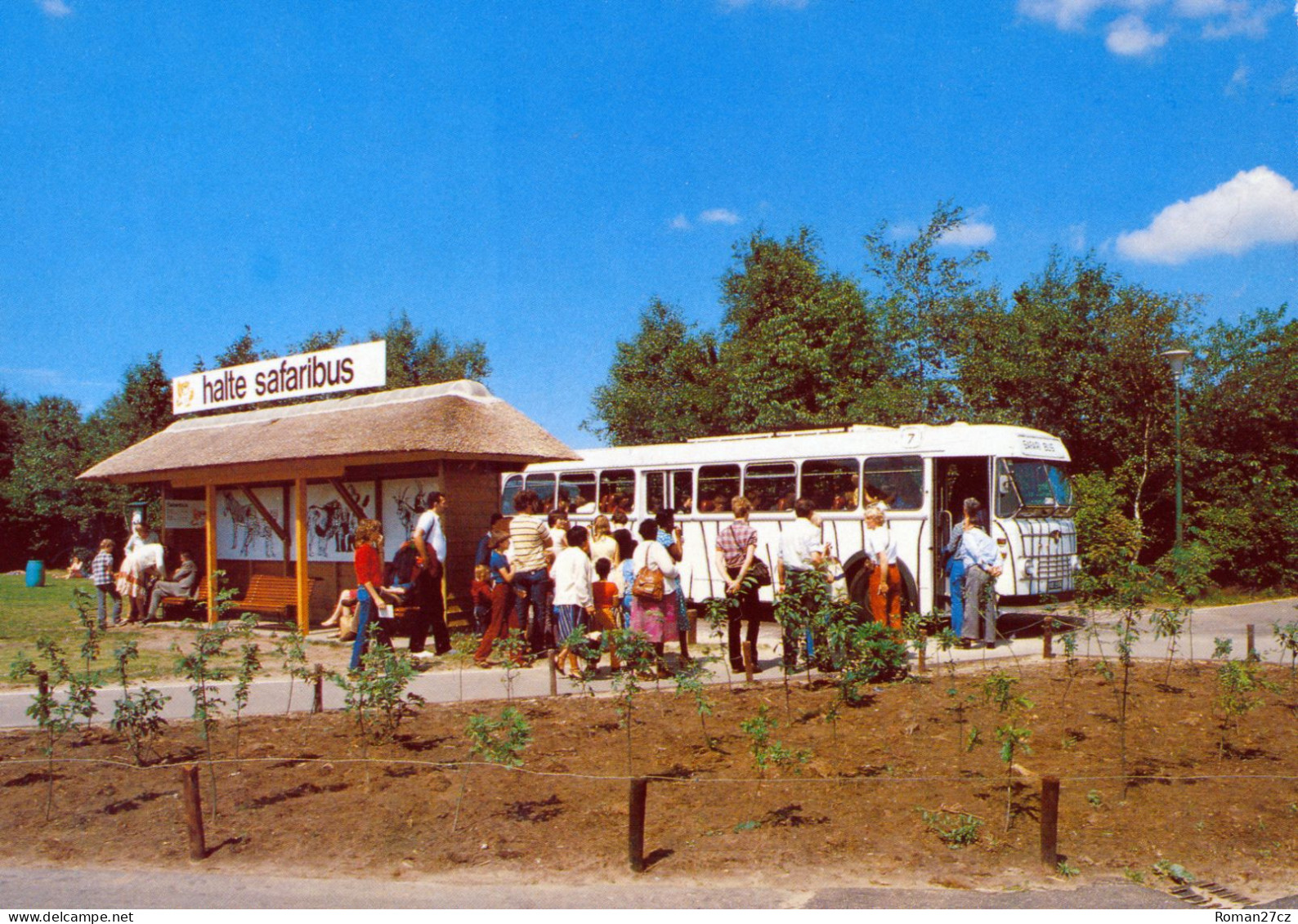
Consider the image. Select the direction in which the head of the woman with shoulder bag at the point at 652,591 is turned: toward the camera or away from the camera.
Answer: away from the camera

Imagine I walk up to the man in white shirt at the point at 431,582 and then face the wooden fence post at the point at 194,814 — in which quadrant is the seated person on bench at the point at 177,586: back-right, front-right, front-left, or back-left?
back-right

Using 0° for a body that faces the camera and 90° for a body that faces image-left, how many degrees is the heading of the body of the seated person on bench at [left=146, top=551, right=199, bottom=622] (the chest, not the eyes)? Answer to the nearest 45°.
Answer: approximately 90°

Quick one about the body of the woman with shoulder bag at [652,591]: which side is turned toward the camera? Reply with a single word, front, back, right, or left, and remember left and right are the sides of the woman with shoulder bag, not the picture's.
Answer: back

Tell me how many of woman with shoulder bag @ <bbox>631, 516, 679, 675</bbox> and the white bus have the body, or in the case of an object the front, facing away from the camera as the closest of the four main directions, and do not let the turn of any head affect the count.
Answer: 1

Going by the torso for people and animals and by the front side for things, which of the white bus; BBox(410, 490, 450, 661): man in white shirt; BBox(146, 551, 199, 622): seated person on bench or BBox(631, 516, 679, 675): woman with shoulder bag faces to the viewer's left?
the seated person on bench

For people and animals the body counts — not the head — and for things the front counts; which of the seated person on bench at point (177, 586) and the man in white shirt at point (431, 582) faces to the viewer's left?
the seated person on bench

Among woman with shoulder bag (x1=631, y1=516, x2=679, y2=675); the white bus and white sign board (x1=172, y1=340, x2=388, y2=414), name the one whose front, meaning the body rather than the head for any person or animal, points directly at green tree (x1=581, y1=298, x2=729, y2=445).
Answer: the woman with shoulder bag
